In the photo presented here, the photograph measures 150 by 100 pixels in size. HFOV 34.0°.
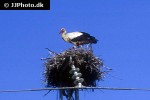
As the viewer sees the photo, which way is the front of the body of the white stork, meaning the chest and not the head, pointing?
to the viewer's left
